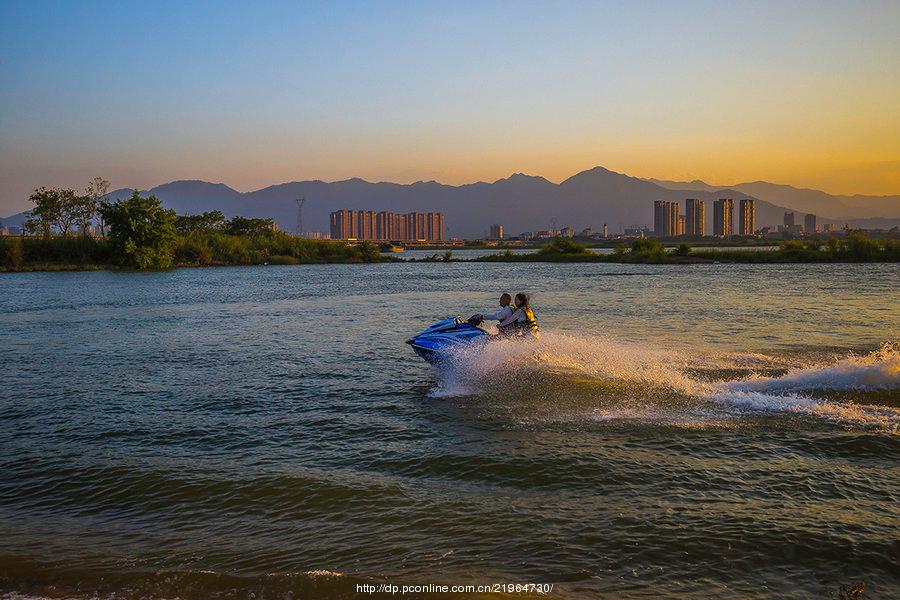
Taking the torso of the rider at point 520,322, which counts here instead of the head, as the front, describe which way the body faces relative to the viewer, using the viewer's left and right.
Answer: facing to the left of the viewer
